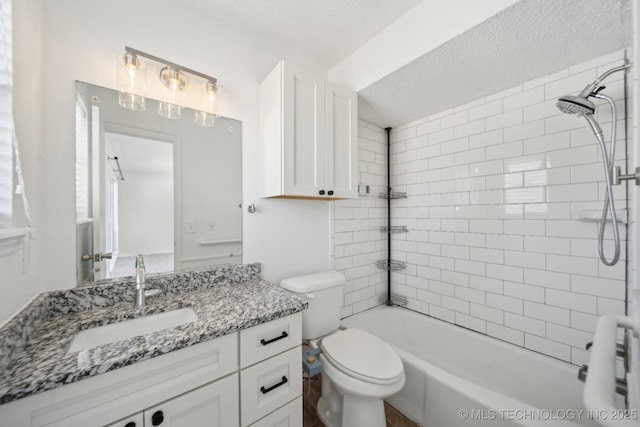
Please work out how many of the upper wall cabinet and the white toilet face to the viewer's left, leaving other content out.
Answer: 0

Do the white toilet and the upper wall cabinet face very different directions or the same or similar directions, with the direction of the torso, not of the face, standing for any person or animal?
same or similar directions

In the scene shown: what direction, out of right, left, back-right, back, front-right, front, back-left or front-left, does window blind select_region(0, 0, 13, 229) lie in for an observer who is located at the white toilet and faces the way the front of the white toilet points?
right

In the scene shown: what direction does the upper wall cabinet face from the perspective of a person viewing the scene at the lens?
facing the viewer and to the right of the viewer

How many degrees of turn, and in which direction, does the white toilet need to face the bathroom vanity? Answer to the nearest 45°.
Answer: approximately 90° to its right

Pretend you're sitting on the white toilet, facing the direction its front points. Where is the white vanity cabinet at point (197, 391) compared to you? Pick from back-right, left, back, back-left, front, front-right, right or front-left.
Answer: right

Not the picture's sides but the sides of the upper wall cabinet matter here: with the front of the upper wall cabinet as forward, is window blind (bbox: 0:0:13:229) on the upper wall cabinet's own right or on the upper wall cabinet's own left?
on the upper wall cabinet's own right

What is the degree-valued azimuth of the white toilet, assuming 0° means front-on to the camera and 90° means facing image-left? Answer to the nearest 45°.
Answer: approximately 315°
